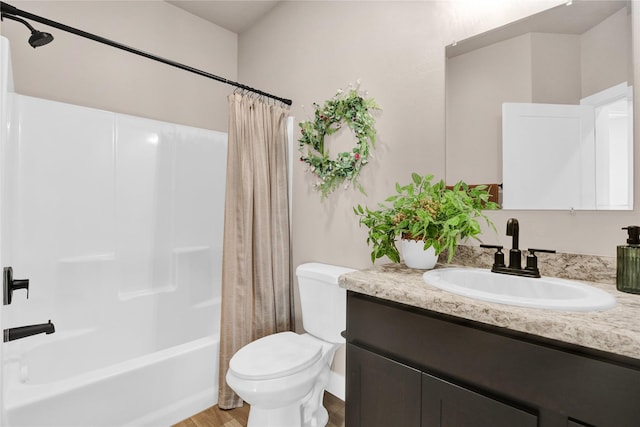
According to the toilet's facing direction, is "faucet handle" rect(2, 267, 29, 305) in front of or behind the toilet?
in front

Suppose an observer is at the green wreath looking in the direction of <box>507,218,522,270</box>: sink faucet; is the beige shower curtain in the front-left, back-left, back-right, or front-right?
back-right

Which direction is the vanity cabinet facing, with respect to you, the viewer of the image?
facing the viewer and to the left of the viewer

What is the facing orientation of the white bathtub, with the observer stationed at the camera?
facing the viewer and to the right of the viewer

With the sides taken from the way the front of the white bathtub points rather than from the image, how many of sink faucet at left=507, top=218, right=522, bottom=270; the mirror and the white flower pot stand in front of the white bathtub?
3

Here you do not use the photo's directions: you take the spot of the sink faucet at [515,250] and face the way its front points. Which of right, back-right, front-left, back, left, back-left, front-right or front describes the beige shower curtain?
front-right

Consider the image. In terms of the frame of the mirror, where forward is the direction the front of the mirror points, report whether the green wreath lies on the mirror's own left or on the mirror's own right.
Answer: on the mirror's own right

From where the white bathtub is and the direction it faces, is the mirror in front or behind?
in front

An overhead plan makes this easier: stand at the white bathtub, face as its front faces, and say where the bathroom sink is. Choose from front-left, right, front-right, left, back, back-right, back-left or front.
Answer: front

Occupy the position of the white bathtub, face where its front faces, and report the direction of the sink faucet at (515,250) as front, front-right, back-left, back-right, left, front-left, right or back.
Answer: front

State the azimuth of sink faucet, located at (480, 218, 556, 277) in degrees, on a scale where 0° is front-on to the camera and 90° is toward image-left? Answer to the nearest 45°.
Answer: approximately 45°

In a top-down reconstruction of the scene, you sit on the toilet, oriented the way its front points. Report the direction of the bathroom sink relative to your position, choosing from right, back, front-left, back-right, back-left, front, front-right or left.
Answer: left
